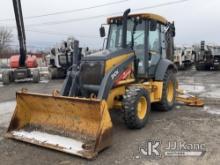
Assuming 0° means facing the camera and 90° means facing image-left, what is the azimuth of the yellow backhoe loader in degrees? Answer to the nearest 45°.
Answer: approximately 45°

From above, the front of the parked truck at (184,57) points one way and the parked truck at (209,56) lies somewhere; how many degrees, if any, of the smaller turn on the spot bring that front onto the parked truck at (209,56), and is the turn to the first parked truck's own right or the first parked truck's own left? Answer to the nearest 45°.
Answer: approximately 135° to the first parked truck's own left

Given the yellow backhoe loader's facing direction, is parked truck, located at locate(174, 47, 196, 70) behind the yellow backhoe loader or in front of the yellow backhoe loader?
behind

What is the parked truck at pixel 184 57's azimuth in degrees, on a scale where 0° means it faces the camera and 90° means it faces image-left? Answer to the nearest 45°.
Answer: approximately 45°

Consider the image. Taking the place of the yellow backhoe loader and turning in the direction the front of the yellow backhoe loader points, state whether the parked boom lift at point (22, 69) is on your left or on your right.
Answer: on your right
